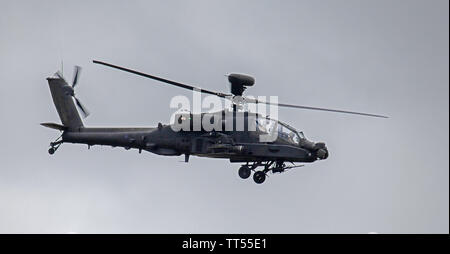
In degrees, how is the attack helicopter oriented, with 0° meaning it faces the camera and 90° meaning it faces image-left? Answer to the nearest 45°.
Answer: approximately 270°
